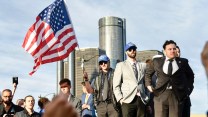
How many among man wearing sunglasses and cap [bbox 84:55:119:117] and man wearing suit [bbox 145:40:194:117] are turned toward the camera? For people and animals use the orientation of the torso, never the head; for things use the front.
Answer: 2

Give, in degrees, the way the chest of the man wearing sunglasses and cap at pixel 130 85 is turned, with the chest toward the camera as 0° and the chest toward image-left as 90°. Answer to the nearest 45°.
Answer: approximately 315°

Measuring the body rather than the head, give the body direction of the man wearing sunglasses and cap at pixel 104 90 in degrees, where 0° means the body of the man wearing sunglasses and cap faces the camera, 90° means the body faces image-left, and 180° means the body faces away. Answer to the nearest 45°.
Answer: approximately 0°
